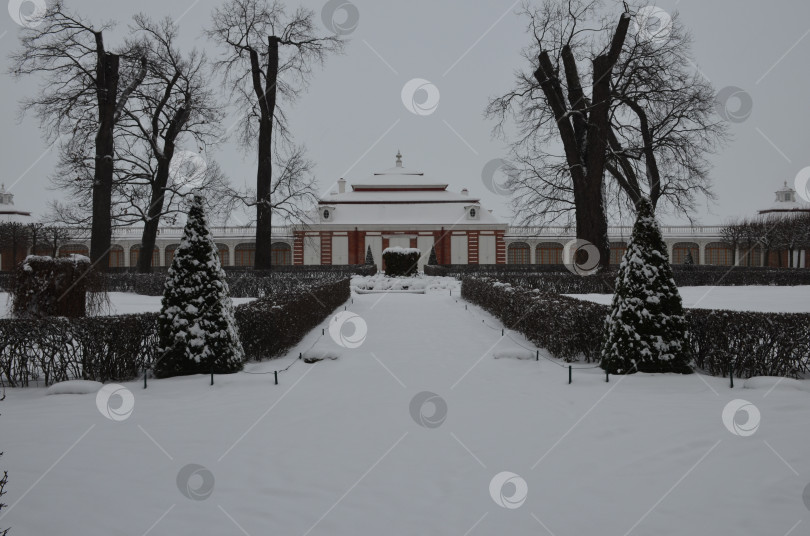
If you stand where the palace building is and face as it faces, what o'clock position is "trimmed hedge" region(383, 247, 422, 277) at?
The trimmed hedge is roughly at 12 o'clock from the palace building.

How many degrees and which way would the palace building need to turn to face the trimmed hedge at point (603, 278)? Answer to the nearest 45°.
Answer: approximately 45° to its left

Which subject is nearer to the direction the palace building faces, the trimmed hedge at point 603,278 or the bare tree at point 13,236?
the trimmed hedge

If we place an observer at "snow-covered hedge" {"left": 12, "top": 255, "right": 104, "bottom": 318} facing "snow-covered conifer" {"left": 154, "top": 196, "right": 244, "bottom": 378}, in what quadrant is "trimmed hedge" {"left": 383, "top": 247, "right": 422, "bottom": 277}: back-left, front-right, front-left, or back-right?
back-left

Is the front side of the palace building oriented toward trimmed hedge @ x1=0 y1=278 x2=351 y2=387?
yes

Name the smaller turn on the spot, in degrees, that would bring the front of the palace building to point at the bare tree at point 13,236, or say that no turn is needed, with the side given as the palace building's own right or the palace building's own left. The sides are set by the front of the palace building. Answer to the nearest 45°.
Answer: approximately 90° to the palace building's own right

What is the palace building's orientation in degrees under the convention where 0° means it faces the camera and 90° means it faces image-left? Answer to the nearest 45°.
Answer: approximately 0°

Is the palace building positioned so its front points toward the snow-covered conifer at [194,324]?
yes
